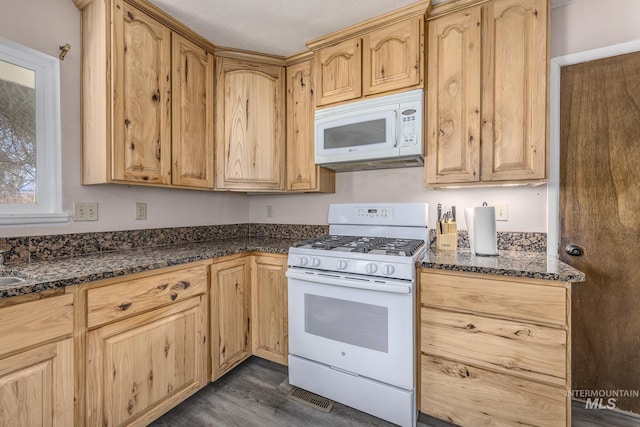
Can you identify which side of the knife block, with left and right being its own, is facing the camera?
front

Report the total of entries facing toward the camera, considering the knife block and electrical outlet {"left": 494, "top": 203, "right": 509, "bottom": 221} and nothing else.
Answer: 2

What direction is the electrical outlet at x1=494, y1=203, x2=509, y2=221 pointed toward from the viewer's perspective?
toward the camera

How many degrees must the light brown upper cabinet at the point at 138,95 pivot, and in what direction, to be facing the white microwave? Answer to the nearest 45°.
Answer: approximately 45° to its left

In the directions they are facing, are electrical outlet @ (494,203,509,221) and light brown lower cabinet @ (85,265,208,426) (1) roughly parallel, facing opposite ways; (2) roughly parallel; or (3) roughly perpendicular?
roughly perpendicular

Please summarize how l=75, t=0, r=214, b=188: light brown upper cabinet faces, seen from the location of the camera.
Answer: facing the viewer and to the right of the viewer
